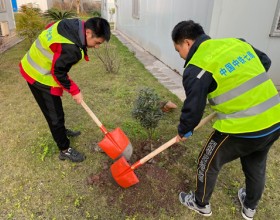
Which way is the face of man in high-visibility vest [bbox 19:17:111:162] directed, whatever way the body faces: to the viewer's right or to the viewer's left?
to the viewer's right

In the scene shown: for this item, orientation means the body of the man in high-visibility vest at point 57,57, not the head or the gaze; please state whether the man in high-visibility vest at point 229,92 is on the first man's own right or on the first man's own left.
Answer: on the first man's own right

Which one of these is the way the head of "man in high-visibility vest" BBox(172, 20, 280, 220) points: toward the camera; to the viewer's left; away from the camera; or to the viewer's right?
to the viewer's left

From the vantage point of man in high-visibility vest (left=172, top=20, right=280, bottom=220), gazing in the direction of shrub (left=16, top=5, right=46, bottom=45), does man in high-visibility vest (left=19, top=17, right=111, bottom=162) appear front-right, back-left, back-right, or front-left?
front-left

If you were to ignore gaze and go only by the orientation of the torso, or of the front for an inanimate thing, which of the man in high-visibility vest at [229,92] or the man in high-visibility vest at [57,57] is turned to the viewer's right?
the man in high-visibility vest at [57,57]

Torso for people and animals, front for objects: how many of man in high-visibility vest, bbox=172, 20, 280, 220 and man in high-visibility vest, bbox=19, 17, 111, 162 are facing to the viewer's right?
1

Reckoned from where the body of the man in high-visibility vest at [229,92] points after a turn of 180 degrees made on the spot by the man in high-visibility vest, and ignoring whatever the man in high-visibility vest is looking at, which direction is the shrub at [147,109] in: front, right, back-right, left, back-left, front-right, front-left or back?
back

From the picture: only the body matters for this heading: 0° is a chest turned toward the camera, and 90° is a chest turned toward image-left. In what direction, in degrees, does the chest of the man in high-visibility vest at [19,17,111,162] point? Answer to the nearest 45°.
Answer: approximately 270°

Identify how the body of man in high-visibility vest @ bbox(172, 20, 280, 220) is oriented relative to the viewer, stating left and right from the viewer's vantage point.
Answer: facing away from the viewer and to the left of the viewer

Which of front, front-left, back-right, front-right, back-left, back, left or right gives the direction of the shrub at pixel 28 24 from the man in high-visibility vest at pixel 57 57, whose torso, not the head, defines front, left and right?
left

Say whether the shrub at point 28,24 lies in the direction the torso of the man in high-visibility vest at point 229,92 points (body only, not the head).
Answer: yes

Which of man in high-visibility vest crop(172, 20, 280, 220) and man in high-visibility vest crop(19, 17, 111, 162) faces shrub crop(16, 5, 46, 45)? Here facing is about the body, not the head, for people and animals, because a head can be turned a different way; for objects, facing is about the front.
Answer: man in high-visibility vest crop(172, 20, 280, 220)
